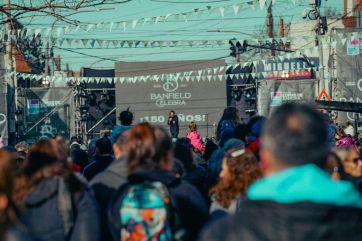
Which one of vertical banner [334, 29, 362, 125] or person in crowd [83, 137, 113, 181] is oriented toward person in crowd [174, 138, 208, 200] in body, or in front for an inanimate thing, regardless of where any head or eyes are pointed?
the vertical banner

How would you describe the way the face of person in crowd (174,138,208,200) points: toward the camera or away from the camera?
away from the camera

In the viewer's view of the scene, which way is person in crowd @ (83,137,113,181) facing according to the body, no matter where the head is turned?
away from the camera

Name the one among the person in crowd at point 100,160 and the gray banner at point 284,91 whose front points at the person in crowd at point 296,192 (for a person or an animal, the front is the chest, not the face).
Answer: the gray banner

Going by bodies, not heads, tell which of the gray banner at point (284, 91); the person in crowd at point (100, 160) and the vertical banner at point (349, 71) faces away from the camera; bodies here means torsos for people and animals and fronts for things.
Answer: the person in crowd

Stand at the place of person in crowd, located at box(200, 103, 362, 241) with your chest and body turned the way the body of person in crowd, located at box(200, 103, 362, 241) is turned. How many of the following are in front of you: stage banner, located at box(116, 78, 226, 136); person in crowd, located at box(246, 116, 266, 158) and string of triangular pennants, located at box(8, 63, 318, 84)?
3

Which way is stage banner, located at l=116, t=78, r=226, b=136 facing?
toward the camera

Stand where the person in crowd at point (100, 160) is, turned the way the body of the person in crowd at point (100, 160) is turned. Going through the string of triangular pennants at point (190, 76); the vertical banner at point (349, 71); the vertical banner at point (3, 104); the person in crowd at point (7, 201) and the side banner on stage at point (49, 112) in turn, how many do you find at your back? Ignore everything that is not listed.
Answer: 1

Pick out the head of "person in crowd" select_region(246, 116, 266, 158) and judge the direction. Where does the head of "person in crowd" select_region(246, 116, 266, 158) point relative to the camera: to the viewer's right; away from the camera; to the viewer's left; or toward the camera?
away from the camera

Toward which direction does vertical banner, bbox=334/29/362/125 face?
toward the camera

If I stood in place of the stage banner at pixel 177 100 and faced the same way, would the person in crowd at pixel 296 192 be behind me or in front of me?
in front

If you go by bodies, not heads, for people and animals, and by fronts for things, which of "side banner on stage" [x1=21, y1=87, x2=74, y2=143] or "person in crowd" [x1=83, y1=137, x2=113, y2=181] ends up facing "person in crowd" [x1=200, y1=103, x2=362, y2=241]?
the side banner on stage

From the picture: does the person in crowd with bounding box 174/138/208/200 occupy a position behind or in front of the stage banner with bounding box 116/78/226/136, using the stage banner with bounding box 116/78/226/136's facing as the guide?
in front

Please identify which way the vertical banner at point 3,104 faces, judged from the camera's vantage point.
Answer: facing the viewer

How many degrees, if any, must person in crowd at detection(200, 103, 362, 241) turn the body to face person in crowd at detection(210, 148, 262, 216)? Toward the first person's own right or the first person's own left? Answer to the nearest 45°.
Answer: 0° — they already face them

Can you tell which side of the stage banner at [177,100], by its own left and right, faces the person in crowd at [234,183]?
front

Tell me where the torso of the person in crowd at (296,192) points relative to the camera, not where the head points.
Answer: away from the camera

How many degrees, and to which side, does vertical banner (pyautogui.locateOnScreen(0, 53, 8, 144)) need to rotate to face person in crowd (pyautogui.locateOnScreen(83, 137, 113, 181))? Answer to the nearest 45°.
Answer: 0° — it already faces them

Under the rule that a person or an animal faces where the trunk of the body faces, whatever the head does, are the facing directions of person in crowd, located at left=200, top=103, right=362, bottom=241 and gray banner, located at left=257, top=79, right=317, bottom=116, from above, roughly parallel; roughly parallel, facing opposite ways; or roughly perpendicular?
roughly parallel, facing opposite ways

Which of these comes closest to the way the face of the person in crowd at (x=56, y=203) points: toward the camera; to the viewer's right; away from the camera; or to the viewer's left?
away from the camera

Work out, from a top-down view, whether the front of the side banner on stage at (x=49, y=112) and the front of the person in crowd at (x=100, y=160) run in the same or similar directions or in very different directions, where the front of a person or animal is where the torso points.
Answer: very different directions

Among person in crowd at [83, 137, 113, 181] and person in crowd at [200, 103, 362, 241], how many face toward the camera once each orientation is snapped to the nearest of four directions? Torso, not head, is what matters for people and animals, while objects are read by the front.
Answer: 0

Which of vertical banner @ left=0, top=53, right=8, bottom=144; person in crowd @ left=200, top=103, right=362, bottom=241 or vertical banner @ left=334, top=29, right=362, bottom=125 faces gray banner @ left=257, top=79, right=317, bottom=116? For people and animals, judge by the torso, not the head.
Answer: the person in crowd
